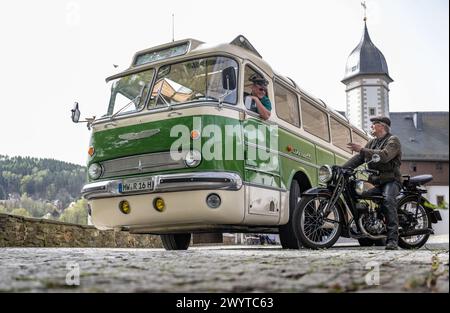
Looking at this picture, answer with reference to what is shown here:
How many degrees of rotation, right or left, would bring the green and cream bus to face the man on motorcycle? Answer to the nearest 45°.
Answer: approximately 135° to its left

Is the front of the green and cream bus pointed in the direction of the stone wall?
no

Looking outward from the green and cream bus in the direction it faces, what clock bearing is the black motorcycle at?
The black motorcycle is roughly at 7 o'clock from the green and cream bus.

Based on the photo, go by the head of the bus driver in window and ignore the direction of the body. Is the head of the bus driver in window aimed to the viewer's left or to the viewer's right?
to the viewer's right
